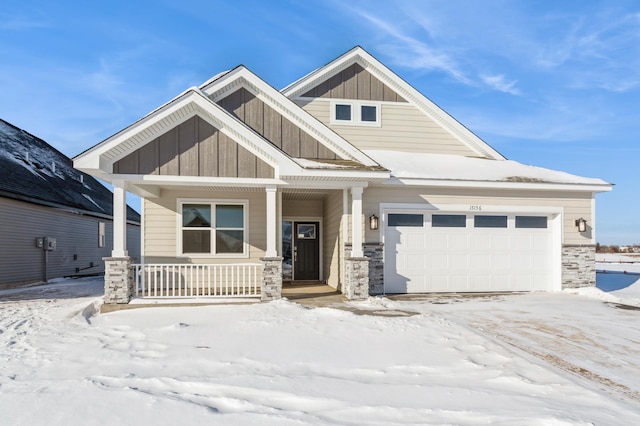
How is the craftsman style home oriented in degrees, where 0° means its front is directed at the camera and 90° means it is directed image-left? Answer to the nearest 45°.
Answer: approximately 0°
